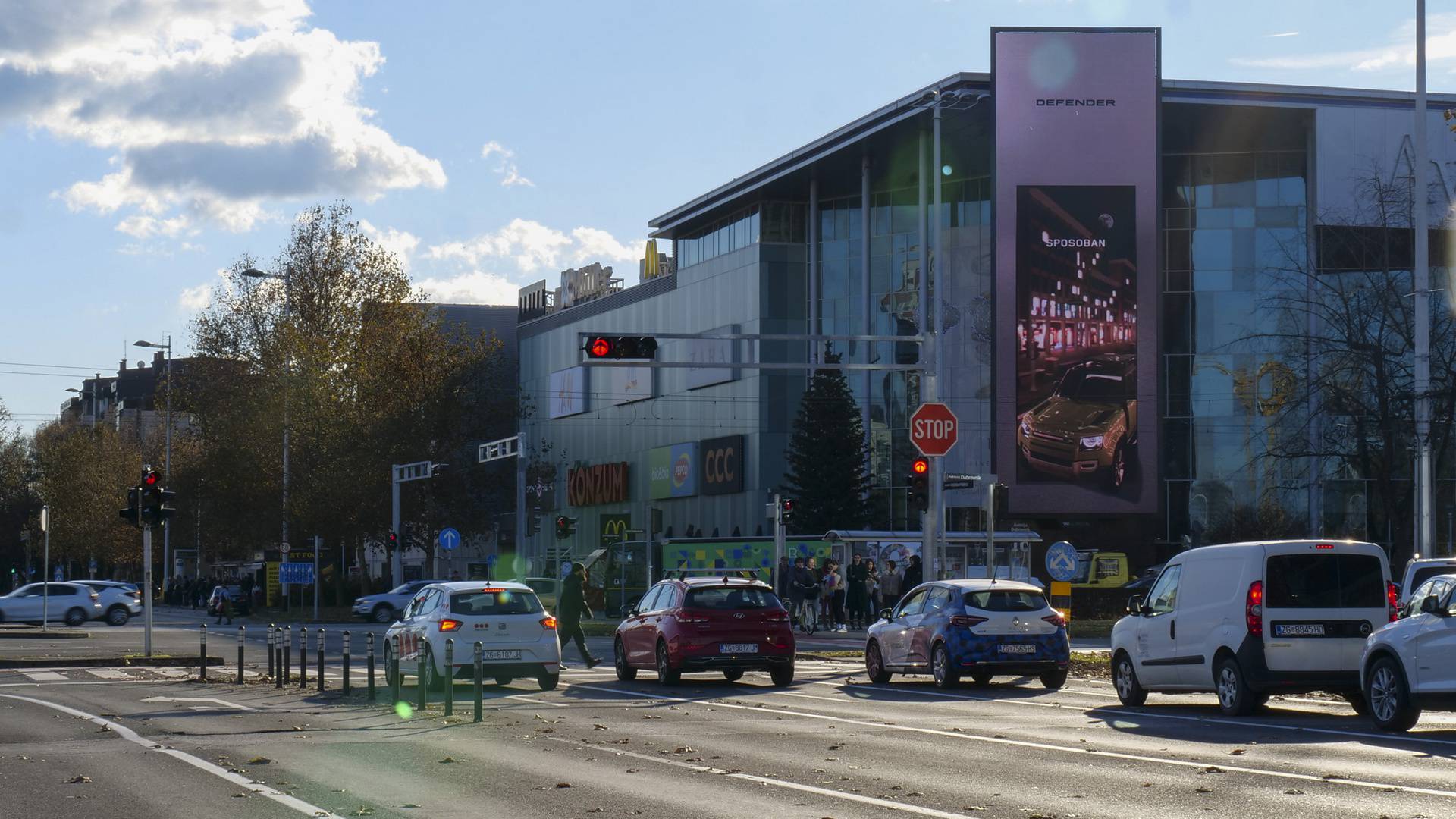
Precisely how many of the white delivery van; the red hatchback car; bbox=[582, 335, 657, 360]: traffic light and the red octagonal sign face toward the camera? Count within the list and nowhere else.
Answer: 2

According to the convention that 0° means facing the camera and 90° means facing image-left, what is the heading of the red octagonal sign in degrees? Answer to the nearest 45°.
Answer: approximately 0°

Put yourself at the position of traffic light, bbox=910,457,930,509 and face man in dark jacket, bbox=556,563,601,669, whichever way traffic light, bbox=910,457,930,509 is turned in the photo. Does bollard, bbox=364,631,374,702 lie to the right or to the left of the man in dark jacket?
left

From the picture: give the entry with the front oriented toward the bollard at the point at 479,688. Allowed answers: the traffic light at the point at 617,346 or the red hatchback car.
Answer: the traffic light

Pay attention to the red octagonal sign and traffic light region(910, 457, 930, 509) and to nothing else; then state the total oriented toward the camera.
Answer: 2

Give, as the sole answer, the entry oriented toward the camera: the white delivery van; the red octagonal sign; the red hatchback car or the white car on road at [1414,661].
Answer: the red octagonal sign

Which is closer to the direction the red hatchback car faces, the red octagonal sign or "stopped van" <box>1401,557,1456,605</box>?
the red octagonal sign

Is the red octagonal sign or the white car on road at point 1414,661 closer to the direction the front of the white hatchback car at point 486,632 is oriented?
the red octagonal sign

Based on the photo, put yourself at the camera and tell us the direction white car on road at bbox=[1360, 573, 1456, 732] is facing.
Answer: facing away from the viewer and to the left of the viewer

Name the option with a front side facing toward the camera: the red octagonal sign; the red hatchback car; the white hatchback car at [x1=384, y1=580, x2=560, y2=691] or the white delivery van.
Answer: the red octagonal sign

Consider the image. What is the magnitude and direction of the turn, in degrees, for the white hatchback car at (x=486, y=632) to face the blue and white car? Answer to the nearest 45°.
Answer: approximately 135° to its right
